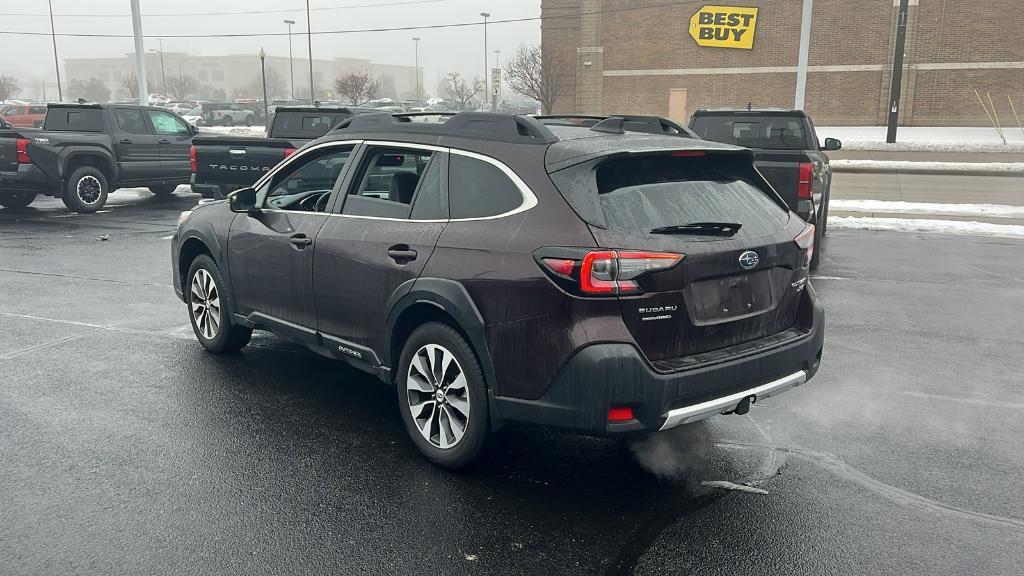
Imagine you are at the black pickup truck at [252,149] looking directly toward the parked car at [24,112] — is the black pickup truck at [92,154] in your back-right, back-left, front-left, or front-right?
front-left

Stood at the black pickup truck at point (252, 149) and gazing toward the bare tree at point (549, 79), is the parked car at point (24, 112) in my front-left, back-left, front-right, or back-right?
front-left

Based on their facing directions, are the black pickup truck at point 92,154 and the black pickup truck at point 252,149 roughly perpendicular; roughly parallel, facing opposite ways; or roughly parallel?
roughly parallel

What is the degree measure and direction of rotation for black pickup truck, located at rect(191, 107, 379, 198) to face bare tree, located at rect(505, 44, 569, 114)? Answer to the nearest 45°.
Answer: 0° — it already faces it

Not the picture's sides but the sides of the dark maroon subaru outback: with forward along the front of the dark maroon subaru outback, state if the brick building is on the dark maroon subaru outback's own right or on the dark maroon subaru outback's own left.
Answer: on the dark maroon subaru outback's own right

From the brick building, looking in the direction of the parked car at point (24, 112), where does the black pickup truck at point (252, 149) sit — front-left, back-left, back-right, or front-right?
front-left

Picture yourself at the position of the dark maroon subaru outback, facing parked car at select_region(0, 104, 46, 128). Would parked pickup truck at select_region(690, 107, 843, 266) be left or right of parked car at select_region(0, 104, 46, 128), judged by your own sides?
right

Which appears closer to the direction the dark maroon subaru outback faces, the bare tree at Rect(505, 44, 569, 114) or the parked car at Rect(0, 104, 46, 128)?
the parked car

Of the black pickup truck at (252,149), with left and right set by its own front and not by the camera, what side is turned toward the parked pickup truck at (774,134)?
right

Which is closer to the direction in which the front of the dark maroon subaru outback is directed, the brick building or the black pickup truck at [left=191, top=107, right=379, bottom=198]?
the black pickup truck

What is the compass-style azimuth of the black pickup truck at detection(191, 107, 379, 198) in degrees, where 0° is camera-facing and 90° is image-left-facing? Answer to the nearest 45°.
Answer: approximately 225°

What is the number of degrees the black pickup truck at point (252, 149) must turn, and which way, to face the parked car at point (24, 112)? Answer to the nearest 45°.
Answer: approximately 45° to its left

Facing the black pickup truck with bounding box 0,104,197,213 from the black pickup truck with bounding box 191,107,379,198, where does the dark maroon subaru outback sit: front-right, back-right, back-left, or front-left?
back-left

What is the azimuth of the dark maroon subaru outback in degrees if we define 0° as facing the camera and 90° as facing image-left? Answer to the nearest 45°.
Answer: approximately 135°
